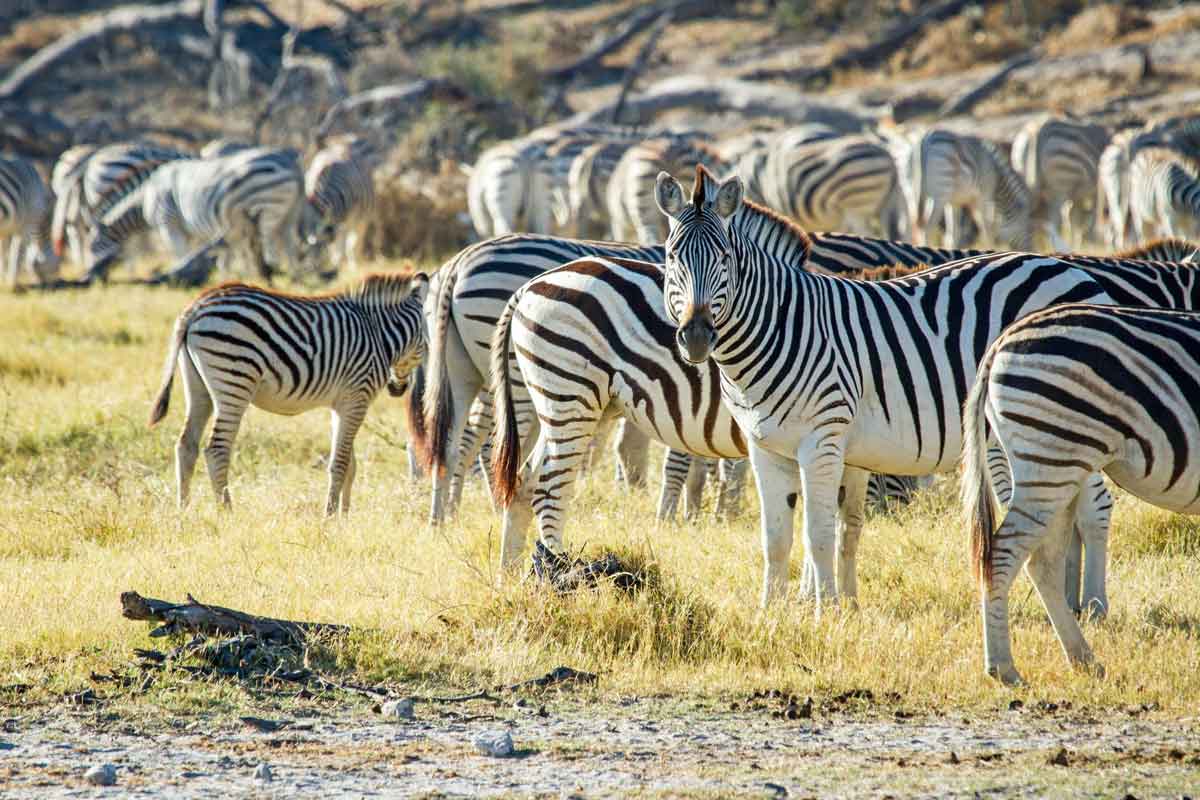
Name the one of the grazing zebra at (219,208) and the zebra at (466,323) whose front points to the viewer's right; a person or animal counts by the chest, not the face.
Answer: the zebra

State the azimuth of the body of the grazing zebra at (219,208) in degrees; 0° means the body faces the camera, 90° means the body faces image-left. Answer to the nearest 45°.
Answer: approximately 90°

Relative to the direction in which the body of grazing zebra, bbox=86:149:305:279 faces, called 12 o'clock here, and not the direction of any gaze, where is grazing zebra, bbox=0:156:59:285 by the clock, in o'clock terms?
grazing zebra, bbox=0:156:59:285 is roughly at 1 o'clock from grazing zebra, bbox=86:149:305:279.

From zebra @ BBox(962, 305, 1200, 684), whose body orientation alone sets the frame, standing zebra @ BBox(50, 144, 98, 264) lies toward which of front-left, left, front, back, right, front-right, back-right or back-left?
back-left

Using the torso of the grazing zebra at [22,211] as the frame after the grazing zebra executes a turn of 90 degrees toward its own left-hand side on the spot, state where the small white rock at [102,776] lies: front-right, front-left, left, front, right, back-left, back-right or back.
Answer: back

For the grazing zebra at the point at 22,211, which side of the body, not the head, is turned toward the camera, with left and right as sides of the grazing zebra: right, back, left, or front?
right

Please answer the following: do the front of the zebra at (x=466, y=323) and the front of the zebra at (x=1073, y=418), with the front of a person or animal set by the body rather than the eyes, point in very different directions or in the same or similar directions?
same or similar directions

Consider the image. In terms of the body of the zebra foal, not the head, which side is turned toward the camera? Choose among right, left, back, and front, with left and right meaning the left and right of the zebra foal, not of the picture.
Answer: right

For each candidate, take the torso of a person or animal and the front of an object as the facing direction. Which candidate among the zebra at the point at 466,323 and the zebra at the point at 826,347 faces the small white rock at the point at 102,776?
the zebra at the point at 826,347

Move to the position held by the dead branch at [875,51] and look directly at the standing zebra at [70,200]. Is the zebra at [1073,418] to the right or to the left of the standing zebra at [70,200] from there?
left

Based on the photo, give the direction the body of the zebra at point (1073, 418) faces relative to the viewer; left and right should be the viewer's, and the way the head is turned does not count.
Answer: facing to the right of the viewer
